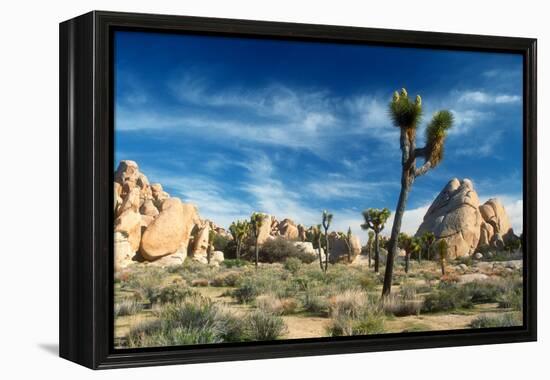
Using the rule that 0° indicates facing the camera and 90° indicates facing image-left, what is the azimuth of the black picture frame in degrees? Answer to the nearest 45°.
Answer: approximately 315°
